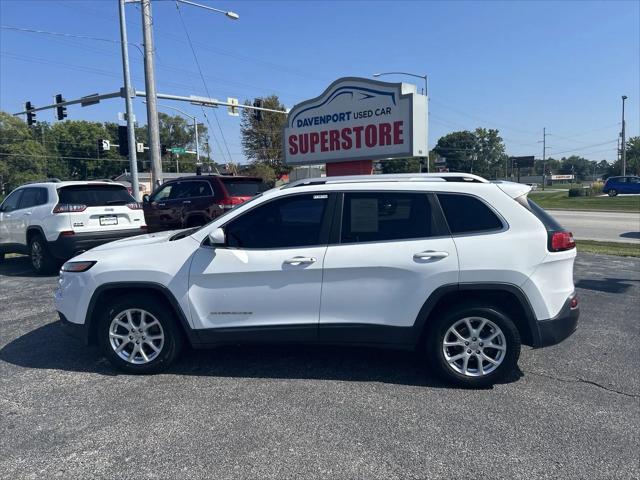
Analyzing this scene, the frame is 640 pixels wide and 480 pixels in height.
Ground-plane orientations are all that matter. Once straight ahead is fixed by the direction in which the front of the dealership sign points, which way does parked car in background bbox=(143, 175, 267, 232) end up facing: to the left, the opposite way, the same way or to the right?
to the right

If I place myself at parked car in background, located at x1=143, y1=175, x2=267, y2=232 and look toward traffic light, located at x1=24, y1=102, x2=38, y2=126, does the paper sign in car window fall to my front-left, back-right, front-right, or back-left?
back-left

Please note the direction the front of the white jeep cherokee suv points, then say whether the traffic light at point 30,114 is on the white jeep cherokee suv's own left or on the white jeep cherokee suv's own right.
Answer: on the white jeep cherokee suv's own right

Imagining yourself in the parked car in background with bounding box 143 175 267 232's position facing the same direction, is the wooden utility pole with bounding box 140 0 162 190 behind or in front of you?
in front

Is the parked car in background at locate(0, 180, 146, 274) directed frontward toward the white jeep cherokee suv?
no

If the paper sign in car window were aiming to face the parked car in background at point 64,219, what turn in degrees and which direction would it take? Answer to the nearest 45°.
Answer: approximately 135° to its right

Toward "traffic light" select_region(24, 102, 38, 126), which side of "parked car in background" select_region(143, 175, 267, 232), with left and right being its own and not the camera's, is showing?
front

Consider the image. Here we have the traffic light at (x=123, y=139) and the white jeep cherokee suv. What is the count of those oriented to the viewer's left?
1

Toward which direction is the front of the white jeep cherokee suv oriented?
to the viewer's left

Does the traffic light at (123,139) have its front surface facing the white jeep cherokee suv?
no

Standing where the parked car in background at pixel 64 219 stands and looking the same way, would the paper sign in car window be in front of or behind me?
behind

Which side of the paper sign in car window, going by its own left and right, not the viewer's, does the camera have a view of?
front

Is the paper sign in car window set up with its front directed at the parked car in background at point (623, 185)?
no
